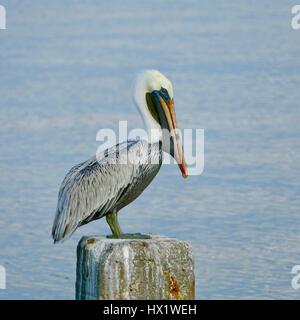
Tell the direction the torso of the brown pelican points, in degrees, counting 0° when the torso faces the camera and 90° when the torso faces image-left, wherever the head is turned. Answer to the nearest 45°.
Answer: approximately 270°
